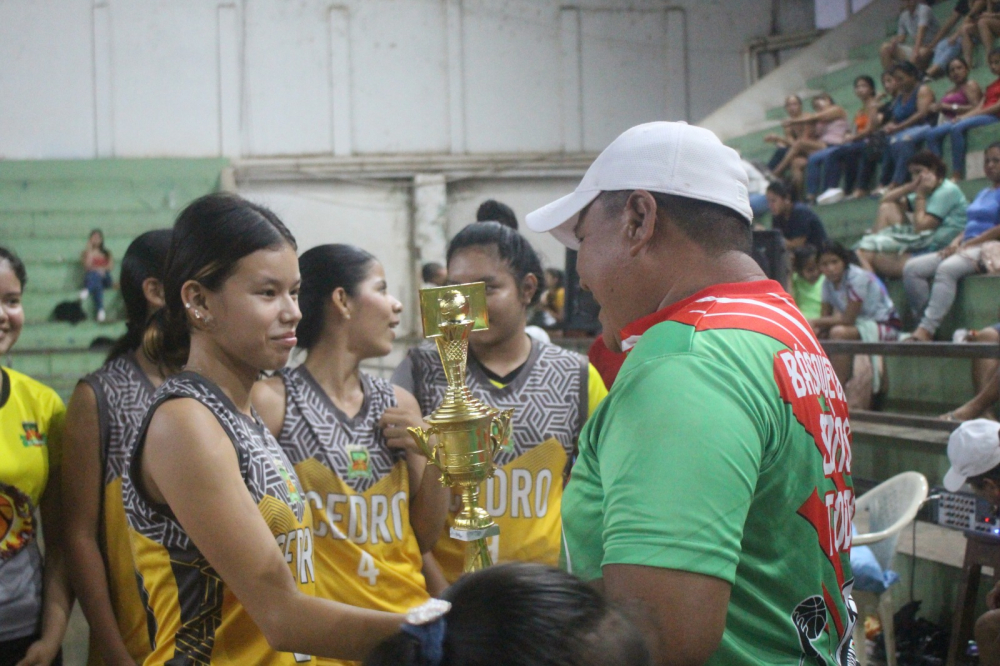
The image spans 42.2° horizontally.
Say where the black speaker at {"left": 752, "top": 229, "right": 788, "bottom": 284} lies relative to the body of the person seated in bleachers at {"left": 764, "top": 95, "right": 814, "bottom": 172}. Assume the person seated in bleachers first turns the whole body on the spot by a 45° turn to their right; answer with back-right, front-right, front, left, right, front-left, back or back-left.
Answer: left

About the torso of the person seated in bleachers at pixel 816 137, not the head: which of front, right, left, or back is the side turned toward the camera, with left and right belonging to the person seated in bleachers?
left

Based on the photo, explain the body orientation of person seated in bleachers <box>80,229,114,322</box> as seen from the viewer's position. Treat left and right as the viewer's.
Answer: facing the viewer

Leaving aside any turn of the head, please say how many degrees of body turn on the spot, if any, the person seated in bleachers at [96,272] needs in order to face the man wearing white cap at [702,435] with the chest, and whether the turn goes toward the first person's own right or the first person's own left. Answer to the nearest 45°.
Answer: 0° — they already face them

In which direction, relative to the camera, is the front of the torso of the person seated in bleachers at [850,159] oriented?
to the viewer's left

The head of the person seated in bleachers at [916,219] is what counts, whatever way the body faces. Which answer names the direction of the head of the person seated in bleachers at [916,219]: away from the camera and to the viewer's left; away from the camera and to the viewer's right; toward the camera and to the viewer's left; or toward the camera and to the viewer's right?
toward the camera and to the viewer's left

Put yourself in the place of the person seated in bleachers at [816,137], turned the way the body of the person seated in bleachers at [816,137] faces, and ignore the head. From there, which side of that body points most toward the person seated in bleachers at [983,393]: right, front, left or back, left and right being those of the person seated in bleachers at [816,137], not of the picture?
left

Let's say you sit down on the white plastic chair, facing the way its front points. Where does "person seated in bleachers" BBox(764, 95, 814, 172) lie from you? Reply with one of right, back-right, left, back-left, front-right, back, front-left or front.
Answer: right

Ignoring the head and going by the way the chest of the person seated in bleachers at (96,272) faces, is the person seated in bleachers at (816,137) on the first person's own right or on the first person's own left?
on the first person's own left

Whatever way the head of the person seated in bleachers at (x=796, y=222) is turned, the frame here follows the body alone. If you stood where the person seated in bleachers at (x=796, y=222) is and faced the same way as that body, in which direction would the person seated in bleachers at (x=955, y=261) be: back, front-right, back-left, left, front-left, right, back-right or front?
back-left
